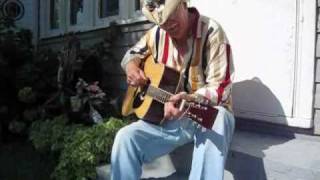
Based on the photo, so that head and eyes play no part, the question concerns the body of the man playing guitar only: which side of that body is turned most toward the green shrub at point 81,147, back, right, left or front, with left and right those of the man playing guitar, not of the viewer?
right

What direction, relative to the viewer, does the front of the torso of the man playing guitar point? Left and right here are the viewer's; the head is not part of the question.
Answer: facing the viewer and to the left of the viewer
